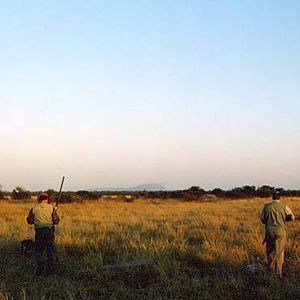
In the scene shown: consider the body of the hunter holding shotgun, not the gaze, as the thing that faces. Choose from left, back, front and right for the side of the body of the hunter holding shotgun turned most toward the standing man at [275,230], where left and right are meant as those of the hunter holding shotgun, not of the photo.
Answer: right

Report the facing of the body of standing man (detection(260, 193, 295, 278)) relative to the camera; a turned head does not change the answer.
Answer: away from the camera

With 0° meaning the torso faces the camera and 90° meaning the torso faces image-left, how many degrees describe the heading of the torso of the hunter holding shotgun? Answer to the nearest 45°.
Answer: approximately 180°

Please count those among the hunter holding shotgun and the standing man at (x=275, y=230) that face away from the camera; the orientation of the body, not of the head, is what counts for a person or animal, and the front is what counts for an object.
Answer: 2

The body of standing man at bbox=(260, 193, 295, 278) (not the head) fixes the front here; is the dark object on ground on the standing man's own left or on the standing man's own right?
on the standing man's own left

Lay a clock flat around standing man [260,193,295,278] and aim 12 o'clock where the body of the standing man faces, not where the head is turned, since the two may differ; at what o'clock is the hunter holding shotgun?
The hunter holding shotgun is roughly at 9 o'clock from the standing man.
